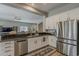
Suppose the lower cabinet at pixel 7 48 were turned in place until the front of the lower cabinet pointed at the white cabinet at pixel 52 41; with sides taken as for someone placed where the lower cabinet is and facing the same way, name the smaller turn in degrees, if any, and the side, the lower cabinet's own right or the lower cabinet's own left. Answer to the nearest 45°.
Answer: approximately 45° to the lower cabinet's own left

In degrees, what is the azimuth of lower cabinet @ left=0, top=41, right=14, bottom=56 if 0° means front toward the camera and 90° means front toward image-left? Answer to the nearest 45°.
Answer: approximately 315°

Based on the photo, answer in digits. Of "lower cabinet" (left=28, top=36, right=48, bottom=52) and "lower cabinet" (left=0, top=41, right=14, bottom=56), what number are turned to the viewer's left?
0

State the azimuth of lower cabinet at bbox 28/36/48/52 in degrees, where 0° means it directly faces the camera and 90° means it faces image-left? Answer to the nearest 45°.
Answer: approximately 315°

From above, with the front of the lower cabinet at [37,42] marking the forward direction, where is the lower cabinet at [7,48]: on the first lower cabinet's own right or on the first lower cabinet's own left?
on the first lower cabinet's own right
